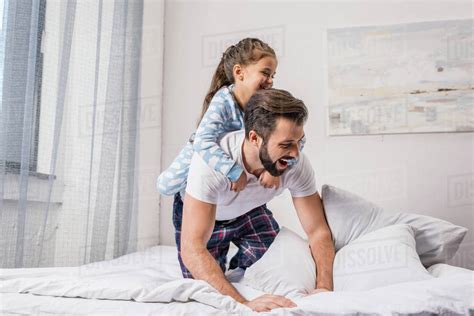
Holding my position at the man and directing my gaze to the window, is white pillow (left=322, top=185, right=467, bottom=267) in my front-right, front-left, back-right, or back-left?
back-right

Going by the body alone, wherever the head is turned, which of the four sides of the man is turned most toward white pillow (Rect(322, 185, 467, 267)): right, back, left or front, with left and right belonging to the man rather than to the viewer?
left

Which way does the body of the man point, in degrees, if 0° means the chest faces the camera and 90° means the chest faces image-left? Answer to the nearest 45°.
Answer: approximately 315°

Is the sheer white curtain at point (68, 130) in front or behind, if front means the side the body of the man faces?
behind

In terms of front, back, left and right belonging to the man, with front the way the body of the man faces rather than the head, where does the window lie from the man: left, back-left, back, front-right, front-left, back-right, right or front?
back-right
